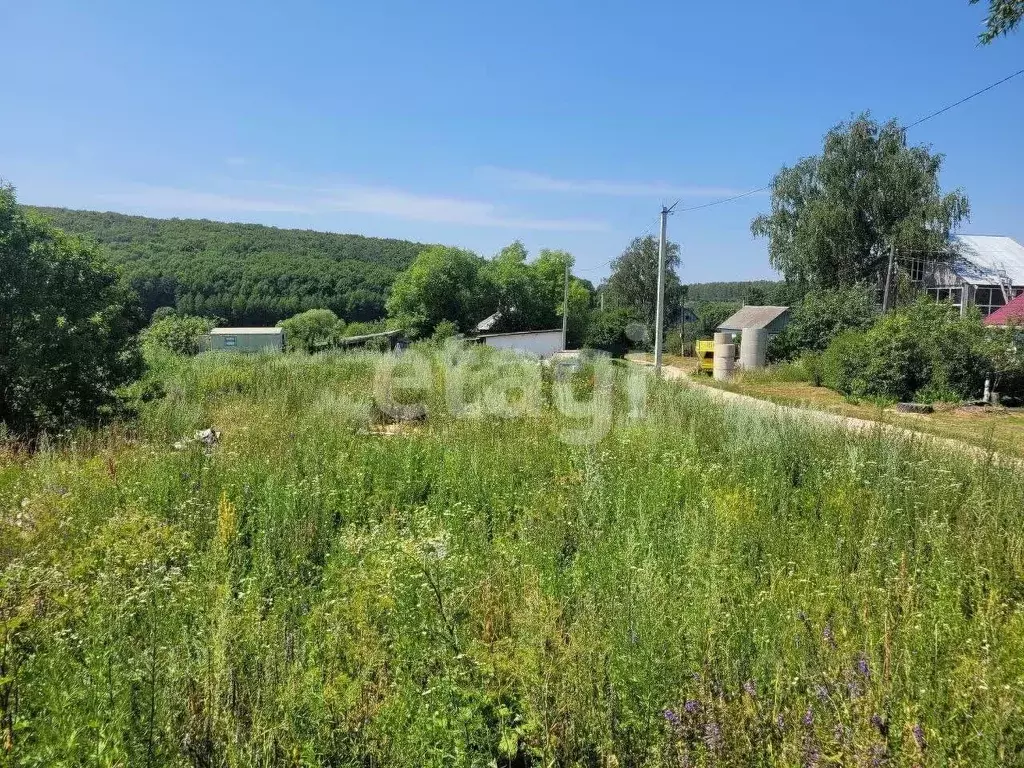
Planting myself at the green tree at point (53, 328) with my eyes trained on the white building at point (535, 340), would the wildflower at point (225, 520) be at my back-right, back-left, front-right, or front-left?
back-right

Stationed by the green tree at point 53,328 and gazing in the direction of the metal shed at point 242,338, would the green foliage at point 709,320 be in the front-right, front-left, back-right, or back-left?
front-right
